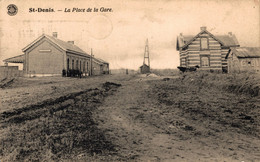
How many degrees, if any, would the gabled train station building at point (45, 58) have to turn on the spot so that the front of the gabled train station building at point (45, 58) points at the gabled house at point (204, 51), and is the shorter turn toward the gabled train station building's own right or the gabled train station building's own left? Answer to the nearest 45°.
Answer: approximately 45° to the gabled train station building's own right

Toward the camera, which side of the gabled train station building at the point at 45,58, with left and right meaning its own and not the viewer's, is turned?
right
